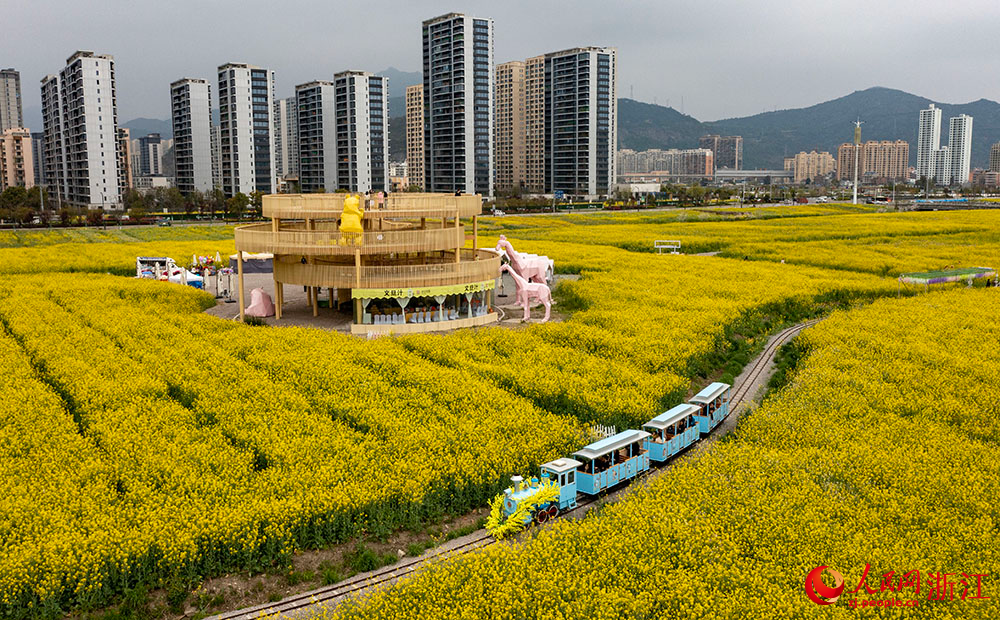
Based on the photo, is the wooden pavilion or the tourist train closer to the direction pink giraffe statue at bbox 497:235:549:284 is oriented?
the wooden pavilion

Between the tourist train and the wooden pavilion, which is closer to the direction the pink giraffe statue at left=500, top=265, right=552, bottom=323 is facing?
the wooden pavilion

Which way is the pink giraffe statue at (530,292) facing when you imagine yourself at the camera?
facing to the left of the viewer

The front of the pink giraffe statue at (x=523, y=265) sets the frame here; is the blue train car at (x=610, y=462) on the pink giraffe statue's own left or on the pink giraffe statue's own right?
on the pink giraffe statue's own left

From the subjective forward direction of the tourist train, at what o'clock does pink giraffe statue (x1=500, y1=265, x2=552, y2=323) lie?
The pink giraffe statue is roughly at 4 o'clock from the tourist train.

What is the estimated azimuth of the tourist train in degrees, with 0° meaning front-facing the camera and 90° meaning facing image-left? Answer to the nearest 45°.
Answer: approximately 45°

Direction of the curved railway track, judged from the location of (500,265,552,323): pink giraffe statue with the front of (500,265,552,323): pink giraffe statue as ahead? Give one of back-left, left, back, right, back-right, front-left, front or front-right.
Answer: left

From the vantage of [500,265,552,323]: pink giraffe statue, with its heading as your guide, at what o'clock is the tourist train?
The tourist train is roughly at 9 o'clock from the pink giraffe statue.

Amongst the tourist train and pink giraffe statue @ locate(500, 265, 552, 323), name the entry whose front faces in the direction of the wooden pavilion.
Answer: the pink giraffe statue

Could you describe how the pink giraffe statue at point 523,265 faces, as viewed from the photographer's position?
facing to the left of the viewer
